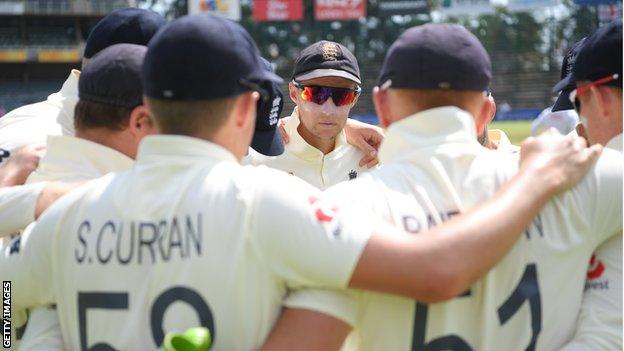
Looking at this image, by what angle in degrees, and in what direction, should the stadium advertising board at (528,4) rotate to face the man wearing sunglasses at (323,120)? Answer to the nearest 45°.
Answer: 0° — it already faces them

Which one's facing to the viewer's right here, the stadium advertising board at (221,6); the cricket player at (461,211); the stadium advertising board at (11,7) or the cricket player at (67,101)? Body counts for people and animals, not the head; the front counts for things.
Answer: the cricket player at (67,101)

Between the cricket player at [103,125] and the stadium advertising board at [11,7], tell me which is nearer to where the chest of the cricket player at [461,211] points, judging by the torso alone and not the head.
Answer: the stadium advertising board

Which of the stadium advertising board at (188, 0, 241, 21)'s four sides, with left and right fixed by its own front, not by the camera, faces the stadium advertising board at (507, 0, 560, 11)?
left

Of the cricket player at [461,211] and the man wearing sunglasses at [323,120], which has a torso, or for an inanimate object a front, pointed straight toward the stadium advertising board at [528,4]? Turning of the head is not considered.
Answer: the cricket player

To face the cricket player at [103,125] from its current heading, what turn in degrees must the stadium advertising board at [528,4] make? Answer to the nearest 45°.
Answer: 0° — it already faces them

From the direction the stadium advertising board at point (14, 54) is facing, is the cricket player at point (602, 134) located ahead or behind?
ahead

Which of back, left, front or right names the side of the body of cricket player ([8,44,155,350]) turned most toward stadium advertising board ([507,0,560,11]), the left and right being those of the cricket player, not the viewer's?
front
